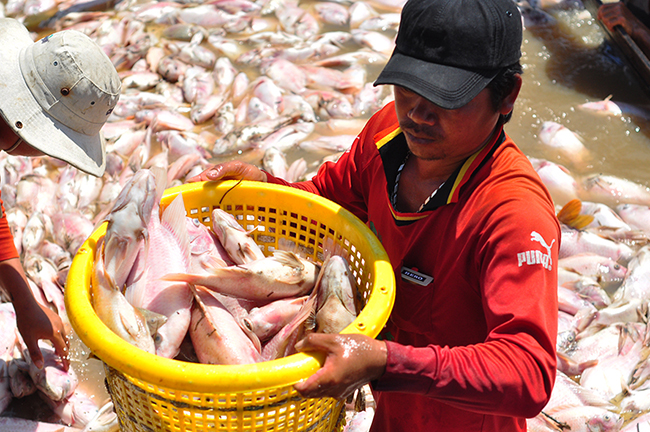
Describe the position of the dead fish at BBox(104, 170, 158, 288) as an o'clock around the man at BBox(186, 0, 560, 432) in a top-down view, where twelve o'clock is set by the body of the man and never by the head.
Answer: The dead fish is roughly at 2 o'clock from the man.

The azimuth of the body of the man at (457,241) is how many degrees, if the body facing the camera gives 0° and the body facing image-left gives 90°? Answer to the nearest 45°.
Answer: approximately 45°
